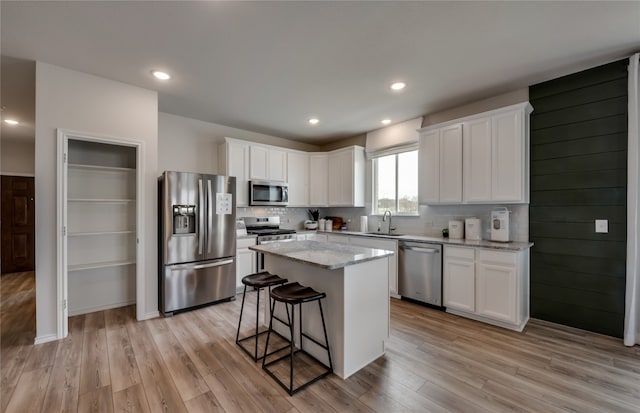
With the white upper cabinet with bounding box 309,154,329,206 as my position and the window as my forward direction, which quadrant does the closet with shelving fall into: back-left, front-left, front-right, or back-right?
back-right

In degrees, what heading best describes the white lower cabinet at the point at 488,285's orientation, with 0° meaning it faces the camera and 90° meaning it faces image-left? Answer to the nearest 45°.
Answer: approximately 45°

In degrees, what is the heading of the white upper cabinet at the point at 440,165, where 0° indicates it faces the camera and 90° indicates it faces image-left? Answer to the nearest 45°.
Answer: approximately 45°

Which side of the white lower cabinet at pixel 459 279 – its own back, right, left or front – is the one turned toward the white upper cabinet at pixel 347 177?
right

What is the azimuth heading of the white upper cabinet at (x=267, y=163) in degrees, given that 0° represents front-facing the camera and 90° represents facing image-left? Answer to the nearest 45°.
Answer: approximately 315°

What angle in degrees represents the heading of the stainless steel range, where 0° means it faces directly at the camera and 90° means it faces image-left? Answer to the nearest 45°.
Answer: approximately 315°

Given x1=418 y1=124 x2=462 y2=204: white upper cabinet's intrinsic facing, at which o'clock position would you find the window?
The window is roughly at 3 o'clock from the white upper cabinet.

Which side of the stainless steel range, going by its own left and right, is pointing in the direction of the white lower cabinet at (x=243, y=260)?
right
